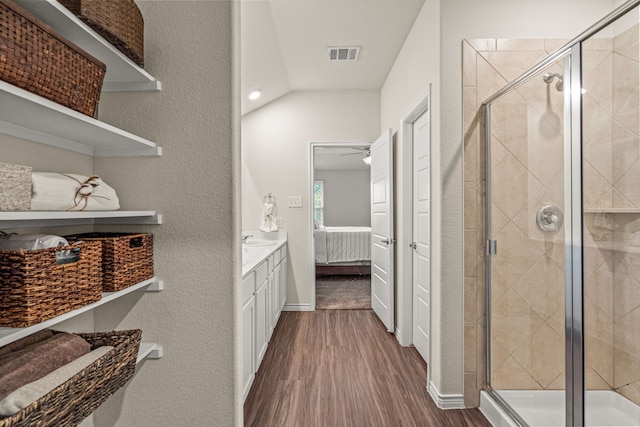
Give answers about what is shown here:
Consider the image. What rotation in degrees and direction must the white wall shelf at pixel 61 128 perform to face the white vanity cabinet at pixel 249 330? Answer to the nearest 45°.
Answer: approximately 90° to its left

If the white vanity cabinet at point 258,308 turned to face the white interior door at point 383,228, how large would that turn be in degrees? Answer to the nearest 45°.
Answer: approximately 45° to its left

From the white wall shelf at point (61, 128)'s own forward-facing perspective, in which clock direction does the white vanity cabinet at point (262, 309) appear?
The white vanity cabinet is roughly at 9 o'clock from the white wall shelf.

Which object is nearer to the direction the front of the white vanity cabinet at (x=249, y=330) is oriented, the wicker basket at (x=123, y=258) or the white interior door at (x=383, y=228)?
the white interior door

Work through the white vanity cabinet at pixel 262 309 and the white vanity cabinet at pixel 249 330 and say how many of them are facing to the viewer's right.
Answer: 2

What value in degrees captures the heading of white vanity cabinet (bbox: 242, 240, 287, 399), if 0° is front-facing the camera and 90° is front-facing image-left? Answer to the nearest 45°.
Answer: approximately 270°

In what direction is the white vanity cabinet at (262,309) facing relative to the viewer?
to the viewer's right
